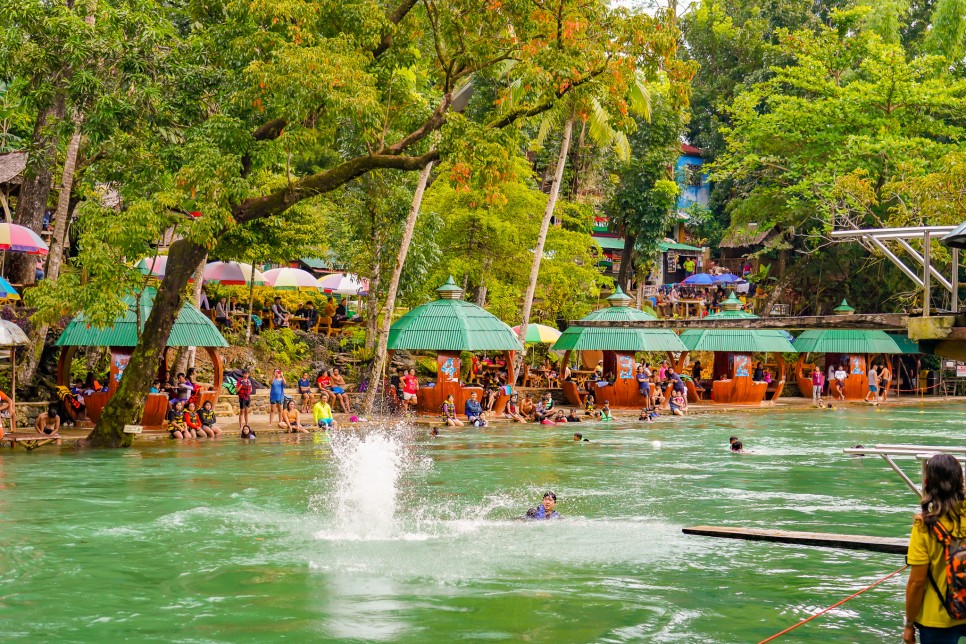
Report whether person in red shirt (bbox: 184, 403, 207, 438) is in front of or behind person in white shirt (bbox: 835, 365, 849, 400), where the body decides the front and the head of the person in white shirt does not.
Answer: in front

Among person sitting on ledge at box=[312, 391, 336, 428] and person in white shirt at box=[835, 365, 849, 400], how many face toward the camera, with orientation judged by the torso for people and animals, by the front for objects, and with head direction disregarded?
2

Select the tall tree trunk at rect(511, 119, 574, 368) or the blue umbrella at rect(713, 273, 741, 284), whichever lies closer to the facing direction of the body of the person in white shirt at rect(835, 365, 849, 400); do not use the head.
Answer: the tall tree trunk

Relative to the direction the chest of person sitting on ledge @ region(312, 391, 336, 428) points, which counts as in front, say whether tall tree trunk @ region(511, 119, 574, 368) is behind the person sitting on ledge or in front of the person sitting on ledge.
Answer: behind

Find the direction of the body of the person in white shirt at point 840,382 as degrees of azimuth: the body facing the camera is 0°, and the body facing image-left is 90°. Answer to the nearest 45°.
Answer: approximately 0°

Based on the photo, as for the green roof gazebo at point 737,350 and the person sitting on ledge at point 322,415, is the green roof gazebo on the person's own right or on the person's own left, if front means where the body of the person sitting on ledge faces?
on the person's own left

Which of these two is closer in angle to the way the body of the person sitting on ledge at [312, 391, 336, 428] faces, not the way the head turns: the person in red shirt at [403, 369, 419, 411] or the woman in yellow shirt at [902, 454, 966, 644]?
the woman in yellow shirt

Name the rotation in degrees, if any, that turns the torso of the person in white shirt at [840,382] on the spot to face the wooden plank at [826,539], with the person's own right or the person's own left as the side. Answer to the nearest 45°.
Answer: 0° — they already face it

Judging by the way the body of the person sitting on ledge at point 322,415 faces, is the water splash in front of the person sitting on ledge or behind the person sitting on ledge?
in front

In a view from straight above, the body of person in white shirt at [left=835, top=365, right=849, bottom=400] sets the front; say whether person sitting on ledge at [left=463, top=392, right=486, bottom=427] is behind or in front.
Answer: in front

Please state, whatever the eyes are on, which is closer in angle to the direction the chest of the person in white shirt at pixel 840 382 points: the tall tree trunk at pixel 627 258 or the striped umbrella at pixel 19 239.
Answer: the striped umbrella

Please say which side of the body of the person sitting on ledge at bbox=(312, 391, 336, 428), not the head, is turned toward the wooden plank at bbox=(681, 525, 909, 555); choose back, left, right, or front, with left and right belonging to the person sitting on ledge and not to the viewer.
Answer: front

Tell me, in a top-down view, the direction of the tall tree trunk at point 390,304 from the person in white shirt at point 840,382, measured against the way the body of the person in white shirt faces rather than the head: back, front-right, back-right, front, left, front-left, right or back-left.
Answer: front-right
